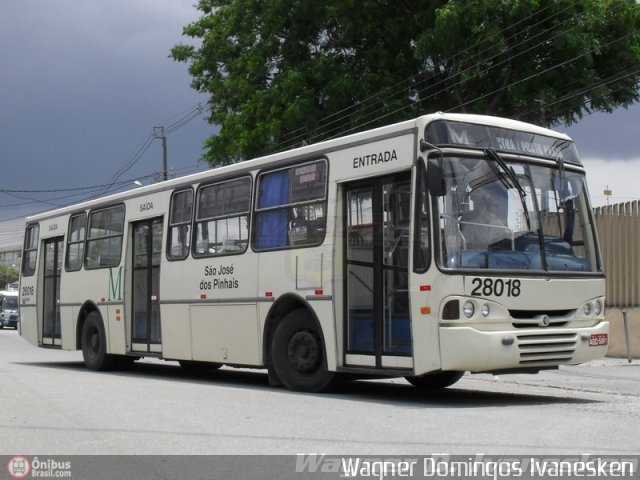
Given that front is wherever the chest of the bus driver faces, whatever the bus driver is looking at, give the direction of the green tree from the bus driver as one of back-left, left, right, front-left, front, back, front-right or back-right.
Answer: back-left

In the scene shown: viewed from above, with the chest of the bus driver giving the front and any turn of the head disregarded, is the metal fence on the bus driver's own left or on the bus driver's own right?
on the bus driver's own left

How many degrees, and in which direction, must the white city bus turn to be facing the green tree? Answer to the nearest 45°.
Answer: approximately 135° to its left

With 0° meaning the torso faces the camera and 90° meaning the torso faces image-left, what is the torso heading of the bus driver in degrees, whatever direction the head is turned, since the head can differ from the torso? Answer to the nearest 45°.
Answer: approximately 315°

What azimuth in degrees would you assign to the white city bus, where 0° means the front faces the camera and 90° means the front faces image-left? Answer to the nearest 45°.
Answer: approximately 315°

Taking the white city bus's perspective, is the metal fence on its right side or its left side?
on its left

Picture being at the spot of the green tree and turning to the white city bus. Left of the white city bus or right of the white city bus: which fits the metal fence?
left
